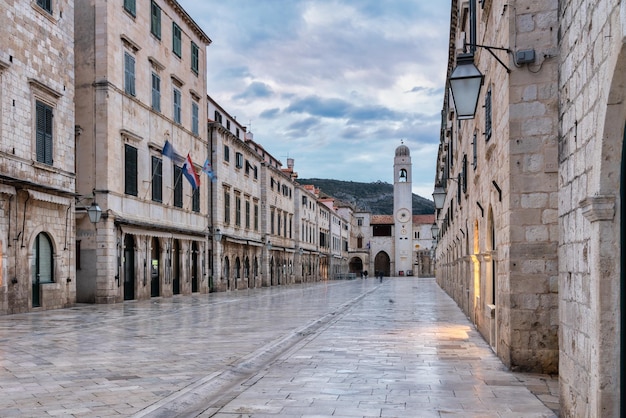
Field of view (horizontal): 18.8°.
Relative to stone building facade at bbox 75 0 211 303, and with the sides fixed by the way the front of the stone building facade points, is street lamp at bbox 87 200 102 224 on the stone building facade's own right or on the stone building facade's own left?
on the stone building facade's own right

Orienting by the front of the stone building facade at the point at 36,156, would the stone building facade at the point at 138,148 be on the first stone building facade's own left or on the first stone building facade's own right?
on the first stone building facade's own left

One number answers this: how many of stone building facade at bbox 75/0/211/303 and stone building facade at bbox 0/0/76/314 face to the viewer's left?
0

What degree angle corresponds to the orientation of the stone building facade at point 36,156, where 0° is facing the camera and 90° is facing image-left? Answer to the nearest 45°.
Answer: approximately 315°

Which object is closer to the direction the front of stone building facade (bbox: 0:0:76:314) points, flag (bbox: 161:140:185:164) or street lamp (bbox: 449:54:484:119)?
the street lamp

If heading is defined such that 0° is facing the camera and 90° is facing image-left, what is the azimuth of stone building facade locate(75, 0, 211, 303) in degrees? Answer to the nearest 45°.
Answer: approximately 315°
